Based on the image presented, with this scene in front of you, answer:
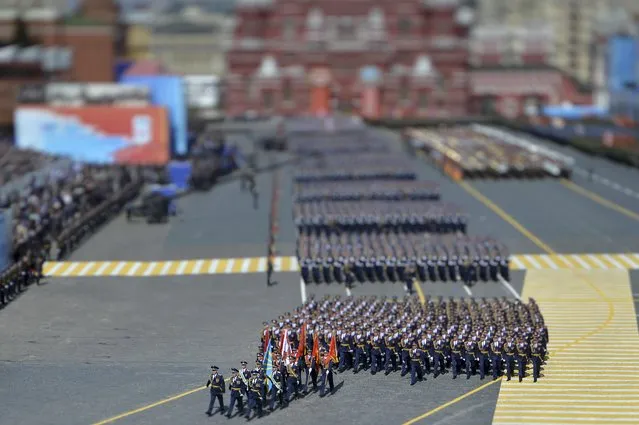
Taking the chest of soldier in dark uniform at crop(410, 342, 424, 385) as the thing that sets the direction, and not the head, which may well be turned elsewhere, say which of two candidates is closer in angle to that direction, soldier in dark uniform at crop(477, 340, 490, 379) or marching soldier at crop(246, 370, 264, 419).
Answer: the marching soldier

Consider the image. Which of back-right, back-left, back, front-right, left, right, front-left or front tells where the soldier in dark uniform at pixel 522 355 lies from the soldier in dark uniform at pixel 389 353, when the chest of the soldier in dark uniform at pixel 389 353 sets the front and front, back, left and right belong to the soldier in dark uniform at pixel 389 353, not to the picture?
back-left

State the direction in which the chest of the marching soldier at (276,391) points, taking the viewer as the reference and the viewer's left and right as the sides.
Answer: facing the viewer and to the left of the viewer

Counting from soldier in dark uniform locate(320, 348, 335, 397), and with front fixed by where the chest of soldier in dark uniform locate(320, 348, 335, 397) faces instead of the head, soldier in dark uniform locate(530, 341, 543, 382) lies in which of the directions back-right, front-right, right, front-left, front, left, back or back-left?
back-left

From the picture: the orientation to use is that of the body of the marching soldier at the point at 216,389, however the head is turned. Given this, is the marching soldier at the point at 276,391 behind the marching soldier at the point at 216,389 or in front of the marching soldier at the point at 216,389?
behind

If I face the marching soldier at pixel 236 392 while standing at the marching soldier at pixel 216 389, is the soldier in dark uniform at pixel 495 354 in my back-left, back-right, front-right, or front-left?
front-left

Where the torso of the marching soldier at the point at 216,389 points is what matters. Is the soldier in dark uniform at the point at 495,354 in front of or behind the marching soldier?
behind

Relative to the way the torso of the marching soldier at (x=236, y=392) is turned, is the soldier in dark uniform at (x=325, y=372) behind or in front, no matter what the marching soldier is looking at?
behind

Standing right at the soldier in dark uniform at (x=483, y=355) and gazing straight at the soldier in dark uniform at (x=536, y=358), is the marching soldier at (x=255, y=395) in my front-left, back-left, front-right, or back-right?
back-right

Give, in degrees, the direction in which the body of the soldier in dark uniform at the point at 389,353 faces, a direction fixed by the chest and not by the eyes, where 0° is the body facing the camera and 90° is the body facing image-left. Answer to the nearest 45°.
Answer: approximately 45°

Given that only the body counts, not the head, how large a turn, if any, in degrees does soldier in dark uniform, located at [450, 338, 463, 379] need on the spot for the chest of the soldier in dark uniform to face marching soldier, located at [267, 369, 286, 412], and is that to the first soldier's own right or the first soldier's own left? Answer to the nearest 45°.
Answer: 0° — they already face them

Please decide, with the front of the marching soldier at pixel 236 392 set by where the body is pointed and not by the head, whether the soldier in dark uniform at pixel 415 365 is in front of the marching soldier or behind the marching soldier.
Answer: behind
